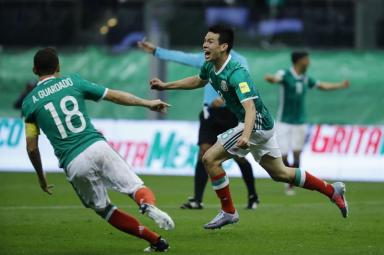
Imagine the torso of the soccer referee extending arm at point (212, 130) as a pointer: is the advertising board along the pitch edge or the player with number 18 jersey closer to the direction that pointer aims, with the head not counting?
the player with number 18 jersey

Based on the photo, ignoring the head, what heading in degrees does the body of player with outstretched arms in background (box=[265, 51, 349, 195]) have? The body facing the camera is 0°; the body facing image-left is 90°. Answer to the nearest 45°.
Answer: approximately 315°

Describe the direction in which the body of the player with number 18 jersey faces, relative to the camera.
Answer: away from the camera

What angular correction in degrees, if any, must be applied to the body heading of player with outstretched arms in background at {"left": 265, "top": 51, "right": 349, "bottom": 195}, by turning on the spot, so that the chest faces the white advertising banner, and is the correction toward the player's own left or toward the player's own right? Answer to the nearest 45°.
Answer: approximately 180°

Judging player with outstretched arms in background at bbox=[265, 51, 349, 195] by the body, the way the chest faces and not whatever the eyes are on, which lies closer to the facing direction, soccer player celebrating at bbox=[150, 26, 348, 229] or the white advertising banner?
the soccer player celebrating

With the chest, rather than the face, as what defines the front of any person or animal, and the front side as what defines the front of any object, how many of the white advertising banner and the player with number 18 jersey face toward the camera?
1

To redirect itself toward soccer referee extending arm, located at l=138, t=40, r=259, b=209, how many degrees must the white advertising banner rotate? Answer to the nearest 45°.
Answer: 0° — it already faces them

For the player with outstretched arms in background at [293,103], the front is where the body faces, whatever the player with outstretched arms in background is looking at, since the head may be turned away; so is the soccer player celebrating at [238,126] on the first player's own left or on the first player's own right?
on the first player's own right

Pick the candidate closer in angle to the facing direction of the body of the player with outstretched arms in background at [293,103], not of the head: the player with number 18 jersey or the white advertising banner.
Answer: the player with number 18 jersey
